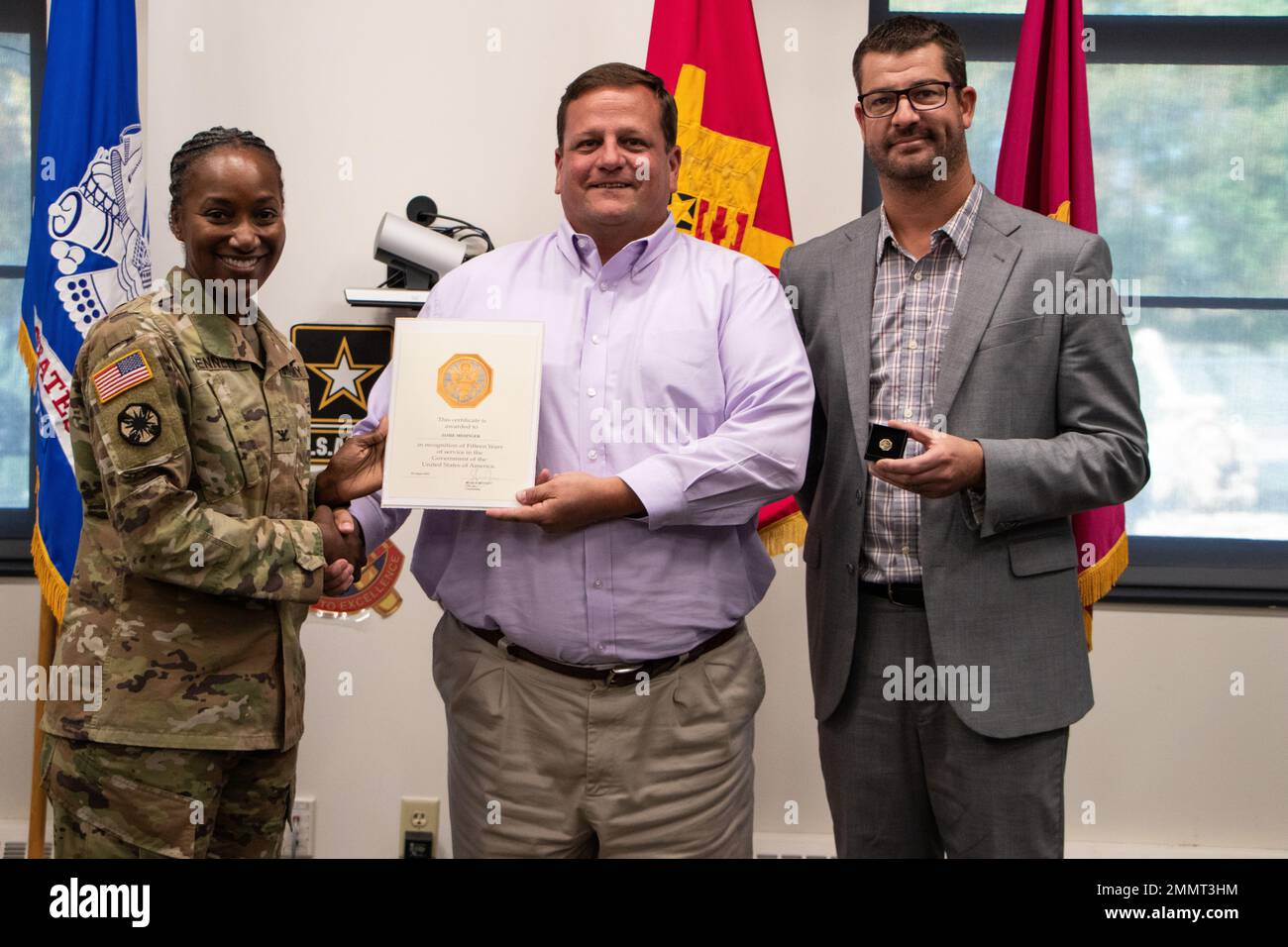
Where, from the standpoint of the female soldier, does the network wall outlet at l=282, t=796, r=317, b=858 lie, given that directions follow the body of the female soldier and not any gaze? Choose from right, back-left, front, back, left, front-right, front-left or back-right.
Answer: back-left

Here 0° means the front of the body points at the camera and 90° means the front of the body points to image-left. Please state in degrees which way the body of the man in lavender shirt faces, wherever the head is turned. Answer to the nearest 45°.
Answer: approximately 0°

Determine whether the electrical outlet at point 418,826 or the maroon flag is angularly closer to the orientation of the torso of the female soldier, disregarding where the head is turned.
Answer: the maroon flag

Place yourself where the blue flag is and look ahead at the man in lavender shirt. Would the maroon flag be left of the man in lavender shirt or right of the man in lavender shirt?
left

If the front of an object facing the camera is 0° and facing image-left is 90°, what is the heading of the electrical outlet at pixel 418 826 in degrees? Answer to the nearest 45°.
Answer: approximately 0°

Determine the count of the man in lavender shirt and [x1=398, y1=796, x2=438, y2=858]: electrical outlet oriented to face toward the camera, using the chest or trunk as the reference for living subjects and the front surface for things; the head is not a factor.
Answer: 2
